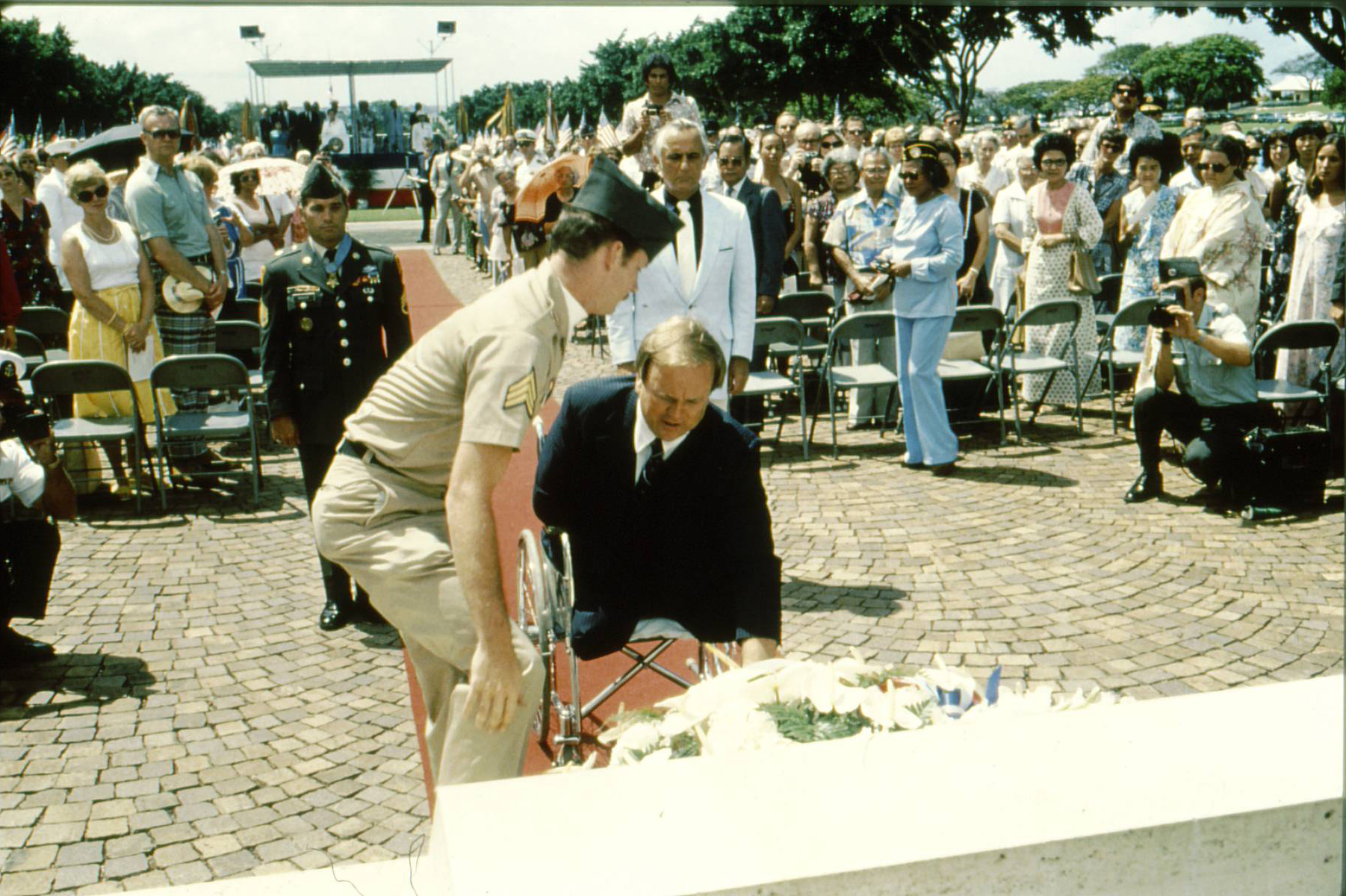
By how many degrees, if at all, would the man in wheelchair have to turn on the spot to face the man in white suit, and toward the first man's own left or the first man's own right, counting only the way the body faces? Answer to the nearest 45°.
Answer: approximately 180°

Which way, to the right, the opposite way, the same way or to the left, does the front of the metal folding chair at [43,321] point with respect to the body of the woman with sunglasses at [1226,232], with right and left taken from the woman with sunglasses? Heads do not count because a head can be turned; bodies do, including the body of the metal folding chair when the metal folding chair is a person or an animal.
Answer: to the left

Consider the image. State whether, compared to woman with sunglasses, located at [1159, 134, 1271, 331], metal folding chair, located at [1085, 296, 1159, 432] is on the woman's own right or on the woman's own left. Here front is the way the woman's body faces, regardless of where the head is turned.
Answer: on the woman's own right

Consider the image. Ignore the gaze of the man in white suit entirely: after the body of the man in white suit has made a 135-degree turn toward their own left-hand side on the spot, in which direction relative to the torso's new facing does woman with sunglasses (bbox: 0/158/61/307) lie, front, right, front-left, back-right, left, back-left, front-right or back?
left

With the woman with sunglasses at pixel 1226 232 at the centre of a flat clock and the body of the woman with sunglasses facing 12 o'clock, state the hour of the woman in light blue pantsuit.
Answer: The woman in light blue pantsuit is roughly at 1 o'clock from the woman with sunglasses.

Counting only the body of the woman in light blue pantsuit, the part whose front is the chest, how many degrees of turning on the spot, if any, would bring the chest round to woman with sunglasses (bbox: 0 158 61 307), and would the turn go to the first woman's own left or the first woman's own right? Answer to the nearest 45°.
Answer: approximately 45° to the first woman's own right

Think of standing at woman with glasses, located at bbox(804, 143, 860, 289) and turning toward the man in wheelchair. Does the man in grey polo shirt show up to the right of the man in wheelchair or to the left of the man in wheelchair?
right
